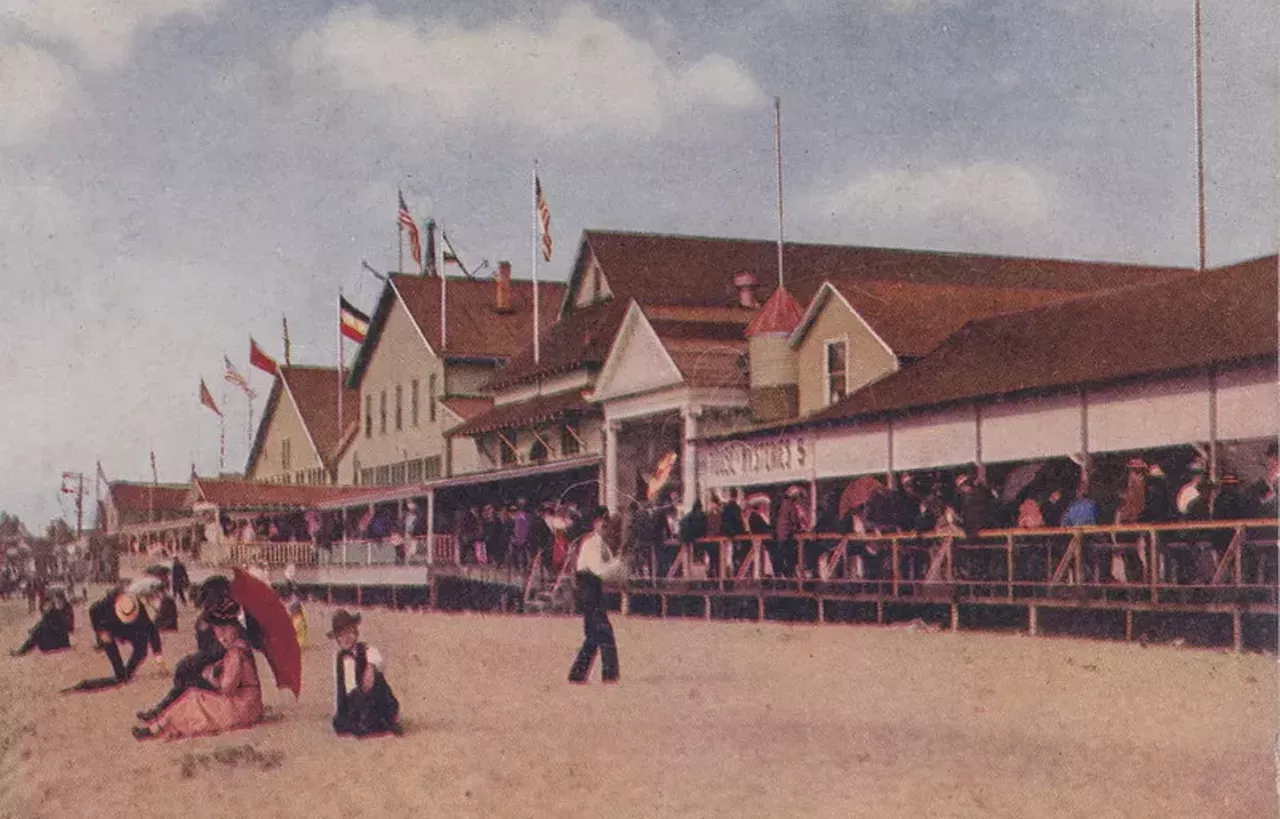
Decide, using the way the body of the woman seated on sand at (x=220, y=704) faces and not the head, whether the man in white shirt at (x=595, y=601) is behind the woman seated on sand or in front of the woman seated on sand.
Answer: behind

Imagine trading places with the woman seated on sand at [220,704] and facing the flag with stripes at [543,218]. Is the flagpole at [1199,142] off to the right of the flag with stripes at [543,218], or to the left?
right

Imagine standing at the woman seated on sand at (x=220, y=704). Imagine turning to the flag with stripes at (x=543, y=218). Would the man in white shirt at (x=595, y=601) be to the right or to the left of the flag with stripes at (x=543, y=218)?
right

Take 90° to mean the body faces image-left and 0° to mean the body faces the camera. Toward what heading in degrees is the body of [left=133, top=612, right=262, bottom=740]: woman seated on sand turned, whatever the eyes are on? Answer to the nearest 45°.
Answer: approximately 90°

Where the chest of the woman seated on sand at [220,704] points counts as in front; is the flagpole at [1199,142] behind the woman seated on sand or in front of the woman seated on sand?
behind

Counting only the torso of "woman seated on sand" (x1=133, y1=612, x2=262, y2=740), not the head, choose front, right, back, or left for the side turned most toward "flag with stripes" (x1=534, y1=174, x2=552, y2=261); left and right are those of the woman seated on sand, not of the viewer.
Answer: right

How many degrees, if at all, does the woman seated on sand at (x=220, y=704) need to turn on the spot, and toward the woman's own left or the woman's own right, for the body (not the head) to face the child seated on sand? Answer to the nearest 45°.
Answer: approximately 135° to the woman's own left
